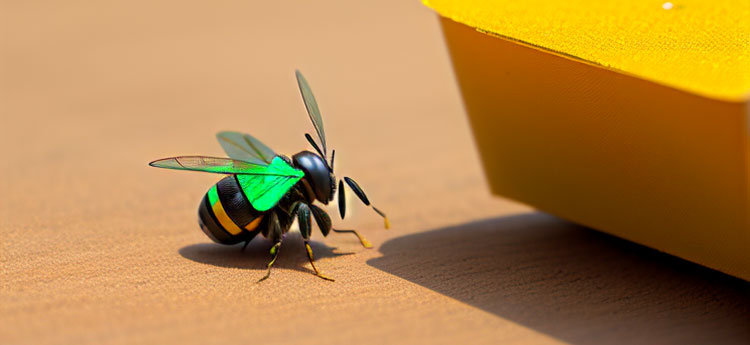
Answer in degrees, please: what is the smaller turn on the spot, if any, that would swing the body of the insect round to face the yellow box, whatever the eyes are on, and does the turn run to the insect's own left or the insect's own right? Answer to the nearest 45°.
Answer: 0° — it already faces it

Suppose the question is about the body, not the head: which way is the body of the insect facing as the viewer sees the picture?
to the viewer's right
